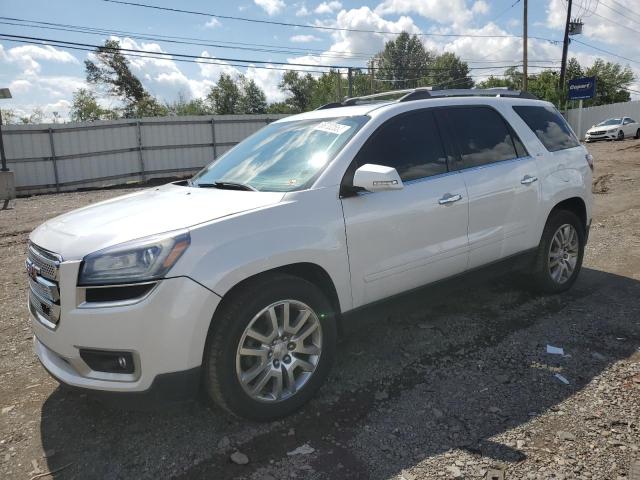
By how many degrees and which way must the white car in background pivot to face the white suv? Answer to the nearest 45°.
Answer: approximately 45° to its left

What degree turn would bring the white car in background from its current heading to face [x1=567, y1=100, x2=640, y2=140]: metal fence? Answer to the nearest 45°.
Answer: approximately 135° to its right

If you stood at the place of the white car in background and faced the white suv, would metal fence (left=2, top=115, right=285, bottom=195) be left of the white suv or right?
right

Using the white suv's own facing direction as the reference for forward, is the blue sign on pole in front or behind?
behind

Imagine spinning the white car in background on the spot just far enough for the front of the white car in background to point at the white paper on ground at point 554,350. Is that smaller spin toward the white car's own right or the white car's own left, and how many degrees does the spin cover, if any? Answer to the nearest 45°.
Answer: approximately 45° to the white car's own left

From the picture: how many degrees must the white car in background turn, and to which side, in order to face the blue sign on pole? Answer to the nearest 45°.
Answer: approximately 90° to its right

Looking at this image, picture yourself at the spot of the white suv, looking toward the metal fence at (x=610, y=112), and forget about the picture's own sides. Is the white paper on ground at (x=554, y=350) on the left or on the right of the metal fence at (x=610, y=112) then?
right

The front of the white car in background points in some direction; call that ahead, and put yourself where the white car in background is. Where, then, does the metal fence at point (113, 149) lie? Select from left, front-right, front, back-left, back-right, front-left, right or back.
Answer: front

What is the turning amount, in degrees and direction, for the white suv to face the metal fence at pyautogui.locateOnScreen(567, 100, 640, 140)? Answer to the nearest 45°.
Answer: approximately 180°

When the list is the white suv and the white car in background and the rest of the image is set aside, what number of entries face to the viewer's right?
0

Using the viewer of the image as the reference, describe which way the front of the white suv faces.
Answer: facing the viewer and to the left of the viewer
